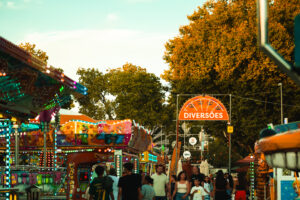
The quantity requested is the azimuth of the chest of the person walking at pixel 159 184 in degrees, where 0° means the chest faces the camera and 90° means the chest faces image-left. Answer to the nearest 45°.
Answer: approximately 0°

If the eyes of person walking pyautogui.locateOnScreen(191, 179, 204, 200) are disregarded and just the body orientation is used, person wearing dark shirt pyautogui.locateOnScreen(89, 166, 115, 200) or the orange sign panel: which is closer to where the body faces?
the person wearing dark shirt

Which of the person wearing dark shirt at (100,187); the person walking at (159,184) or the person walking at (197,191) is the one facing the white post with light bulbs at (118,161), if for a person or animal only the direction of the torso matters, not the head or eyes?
the person wearing dark shirt

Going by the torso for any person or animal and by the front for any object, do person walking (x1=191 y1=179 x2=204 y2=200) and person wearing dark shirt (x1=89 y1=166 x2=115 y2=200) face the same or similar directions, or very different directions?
very different directions

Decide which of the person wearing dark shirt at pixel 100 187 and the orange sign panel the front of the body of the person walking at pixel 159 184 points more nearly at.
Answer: the person wearing dark shirt

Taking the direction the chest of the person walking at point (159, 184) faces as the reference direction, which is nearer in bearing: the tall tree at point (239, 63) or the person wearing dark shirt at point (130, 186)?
the person wearing dark shirt

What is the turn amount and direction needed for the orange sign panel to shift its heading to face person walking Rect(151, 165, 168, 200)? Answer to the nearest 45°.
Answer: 0° — it already faces them

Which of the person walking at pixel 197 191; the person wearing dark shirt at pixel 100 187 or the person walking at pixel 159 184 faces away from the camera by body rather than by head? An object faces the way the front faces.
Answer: the person wearing dark shirt

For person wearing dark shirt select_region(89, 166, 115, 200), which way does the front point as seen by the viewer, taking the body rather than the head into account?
away from the camera
